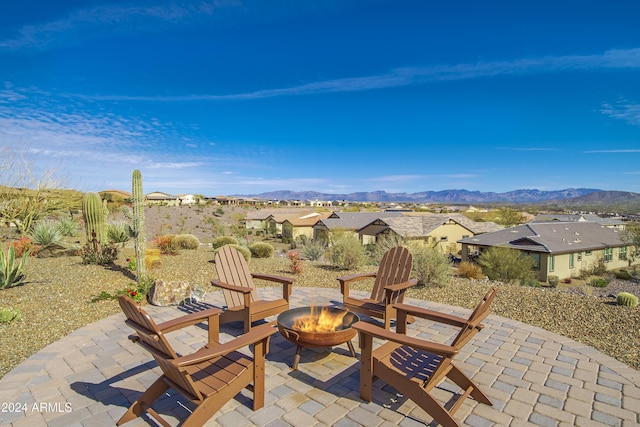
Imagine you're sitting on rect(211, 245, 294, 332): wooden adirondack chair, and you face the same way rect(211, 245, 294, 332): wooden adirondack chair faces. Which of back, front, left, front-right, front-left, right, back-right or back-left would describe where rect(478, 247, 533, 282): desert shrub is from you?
left

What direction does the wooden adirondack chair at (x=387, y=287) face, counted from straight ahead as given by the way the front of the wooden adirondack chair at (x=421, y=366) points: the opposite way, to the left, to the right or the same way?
to the left

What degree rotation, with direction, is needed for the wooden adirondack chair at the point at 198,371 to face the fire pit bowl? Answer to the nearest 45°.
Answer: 0° — it already faces it

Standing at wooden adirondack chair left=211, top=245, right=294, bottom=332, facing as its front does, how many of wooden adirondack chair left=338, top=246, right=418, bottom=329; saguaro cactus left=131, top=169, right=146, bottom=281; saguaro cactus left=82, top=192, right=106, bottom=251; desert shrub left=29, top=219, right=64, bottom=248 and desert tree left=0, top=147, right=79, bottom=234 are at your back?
4

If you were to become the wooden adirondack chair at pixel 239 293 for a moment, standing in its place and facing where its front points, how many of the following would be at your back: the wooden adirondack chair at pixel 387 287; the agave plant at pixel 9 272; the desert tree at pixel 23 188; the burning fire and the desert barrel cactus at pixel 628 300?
2

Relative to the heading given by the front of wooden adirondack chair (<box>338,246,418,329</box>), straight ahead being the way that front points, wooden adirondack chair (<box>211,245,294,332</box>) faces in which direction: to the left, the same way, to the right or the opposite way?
to the left

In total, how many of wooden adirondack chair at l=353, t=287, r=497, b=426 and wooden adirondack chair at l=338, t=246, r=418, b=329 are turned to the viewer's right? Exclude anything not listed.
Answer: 0

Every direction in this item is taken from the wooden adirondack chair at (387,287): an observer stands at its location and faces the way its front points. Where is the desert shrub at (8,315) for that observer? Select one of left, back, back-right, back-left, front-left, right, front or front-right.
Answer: front-right

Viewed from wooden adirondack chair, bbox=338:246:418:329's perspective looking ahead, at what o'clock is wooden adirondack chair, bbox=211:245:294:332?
wooden adirondack chair, bbox=211:245:294:332 is roughly at 1 o'clock from wooden adirondack chair, bbox=338:246:418:329.

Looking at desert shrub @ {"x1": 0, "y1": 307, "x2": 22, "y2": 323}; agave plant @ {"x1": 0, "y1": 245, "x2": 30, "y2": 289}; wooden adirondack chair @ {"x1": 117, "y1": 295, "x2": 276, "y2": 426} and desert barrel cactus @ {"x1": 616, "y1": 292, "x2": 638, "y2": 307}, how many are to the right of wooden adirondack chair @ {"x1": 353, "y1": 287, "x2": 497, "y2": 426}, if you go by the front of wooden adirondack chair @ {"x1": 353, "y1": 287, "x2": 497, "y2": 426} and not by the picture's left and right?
1

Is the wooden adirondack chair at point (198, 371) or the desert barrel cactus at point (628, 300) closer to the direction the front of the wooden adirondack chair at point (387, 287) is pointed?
the wooden adirondack chair

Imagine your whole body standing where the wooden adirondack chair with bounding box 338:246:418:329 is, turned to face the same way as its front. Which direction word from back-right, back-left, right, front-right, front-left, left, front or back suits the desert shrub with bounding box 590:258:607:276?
back

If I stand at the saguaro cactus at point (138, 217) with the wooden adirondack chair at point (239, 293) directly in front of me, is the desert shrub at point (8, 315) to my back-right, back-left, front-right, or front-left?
front-right

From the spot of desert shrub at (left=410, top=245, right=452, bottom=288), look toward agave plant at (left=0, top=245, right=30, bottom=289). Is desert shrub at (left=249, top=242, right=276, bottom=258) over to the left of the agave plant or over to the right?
right

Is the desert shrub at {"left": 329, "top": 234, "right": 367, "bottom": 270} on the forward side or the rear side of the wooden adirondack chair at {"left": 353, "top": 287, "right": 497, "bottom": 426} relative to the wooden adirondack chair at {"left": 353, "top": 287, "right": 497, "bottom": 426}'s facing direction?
on the forward side

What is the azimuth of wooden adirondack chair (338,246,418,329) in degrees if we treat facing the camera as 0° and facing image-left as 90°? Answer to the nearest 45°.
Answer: approximately 45°

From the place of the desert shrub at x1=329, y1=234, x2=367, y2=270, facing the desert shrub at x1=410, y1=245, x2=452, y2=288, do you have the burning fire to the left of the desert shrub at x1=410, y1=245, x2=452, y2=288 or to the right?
right

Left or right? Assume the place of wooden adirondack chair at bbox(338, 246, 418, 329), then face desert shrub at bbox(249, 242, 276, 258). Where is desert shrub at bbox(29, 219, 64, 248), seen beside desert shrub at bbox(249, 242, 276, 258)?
left

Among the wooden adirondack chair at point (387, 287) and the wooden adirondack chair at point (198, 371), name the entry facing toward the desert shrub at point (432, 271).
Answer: the wooden adirondack chair at point (198, 371)

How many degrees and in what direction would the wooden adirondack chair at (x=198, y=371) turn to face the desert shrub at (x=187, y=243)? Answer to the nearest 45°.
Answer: approximately 45° to its left

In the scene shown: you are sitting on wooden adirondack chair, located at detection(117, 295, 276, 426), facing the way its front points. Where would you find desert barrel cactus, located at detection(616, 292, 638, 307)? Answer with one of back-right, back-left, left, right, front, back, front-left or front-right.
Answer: front-right

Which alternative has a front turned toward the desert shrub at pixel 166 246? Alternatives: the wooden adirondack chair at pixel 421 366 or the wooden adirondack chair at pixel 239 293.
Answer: the wooden adirondack chair at pixel 421 366

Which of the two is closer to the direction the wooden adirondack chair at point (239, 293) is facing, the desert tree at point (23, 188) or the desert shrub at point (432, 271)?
the desert shrub

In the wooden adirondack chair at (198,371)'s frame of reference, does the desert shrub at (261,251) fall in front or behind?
in front
